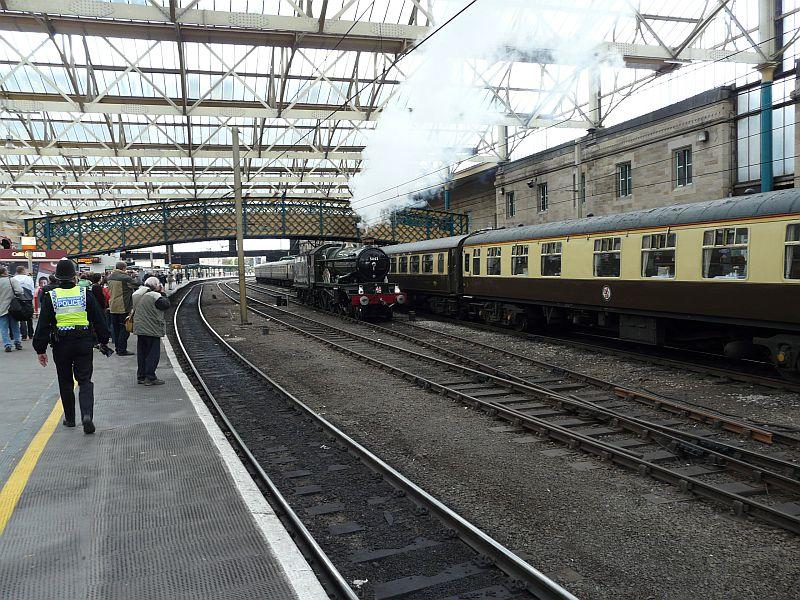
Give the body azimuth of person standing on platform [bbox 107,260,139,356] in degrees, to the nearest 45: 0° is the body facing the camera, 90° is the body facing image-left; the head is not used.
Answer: approximately 225°

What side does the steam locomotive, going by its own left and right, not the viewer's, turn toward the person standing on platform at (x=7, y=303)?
front

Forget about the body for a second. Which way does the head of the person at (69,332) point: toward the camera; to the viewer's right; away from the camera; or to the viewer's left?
away from the camera

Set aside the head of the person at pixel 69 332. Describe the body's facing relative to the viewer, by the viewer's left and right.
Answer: facing away from the viewer

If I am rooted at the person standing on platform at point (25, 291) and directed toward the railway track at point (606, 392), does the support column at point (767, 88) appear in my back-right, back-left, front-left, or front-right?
front-left

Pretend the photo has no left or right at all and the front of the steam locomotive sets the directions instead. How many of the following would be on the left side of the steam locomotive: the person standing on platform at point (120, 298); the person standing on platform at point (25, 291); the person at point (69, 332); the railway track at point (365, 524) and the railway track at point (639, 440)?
0

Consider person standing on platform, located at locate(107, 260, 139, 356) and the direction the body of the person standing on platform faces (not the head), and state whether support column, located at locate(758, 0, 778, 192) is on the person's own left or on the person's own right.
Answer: on the person's own right

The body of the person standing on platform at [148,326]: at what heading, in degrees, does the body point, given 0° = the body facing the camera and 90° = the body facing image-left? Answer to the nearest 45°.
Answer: approximately 225°

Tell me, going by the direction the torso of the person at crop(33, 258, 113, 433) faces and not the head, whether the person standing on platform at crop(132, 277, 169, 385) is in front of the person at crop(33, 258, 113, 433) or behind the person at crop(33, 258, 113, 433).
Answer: in front

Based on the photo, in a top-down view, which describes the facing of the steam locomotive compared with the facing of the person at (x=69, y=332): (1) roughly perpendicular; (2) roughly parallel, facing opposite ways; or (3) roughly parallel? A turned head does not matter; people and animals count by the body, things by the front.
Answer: roughly parallel, facing opposite ways

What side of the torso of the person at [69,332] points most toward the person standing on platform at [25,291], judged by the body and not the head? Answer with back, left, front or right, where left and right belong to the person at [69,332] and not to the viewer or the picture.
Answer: front

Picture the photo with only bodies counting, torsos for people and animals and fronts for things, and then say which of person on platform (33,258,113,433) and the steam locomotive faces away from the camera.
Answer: the person on platform

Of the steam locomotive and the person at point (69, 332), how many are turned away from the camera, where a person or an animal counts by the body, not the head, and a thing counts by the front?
1

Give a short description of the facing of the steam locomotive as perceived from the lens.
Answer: facing the viewer and to the right of the viewer

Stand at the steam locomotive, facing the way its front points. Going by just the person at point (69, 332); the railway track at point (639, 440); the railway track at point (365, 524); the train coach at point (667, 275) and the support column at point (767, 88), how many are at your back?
0
